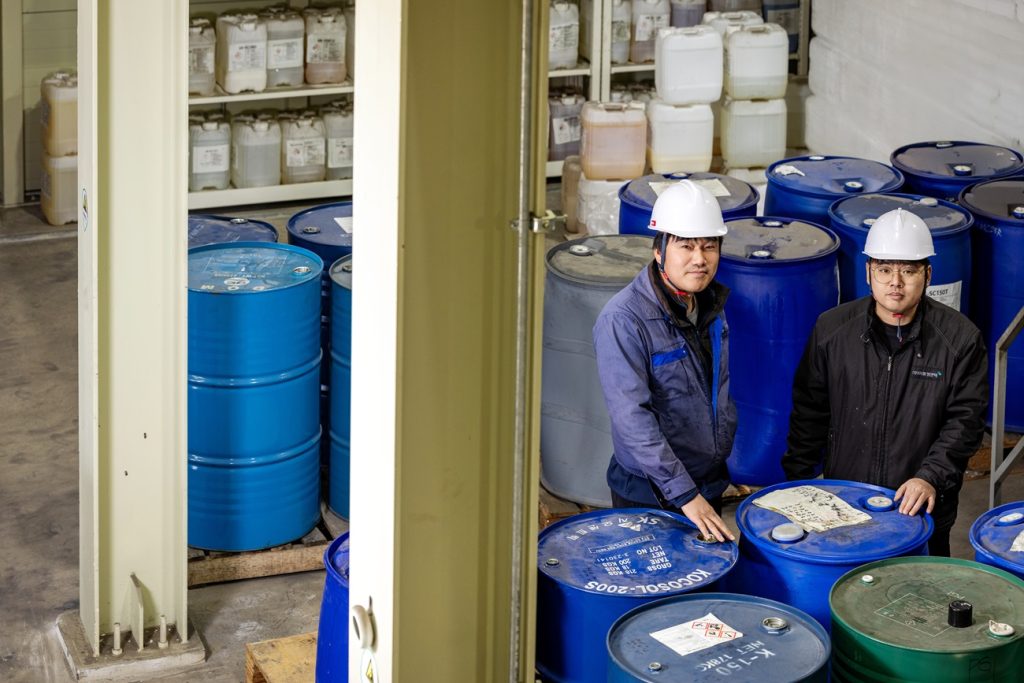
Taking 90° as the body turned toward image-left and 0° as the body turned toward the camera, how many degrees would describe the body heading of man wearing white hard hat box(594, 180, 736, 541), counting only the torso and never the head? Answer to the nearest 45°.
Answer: approximately 315°

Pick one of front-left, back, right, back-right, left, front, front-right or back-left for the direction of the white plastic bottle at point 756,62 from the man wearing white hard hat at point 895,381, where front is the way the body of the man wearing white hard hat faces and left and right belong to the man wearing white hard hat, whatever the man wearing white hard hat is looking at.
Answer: back

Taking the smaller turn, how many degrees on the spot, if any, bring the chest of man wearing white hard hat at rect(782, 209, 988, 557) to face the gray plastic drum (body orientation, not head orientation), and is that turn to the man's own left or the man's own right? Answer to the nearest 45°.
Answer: approximately 135° to the man's own right

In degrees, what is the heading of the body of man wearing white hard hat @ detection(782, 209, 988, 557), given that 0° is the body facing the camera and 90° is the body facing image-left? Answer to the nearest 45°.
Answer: approximately 0°

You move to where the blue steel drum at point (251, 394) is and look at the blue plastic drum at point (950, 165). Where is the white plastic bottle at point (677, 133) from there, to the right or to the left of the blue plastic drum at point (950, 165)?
left

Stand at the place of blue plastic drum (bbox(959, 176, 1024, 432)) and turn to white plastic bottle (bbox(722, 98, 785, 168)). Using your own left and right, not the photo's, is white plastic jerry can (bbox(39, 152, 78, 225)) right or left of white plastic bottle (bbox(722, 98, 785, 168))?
left

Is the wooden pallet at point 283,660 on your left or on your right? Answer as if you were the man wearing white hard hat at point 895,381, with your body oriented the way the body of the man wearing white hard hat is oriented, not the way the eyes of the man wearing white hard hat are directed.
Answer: on your right
